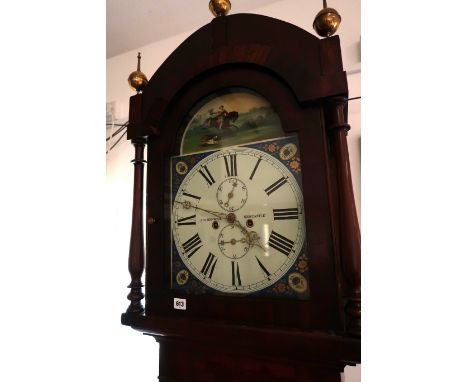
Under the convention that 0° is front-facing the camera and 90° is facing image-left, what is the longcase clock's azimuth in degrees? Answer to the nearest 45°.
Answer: approximately 45°
